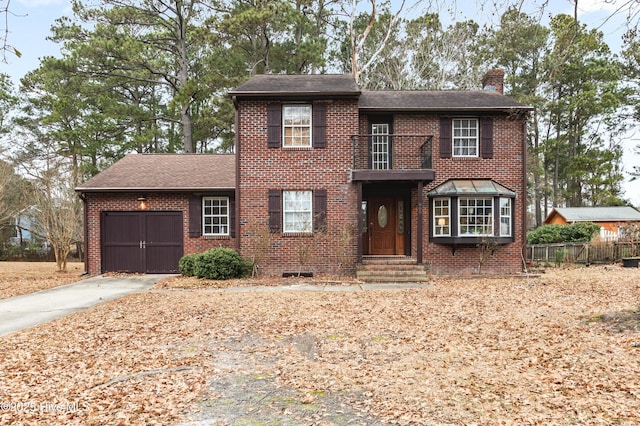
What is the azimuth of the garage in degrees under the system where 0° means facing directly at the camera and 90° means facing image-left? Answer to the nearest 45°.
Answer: approximately 0°

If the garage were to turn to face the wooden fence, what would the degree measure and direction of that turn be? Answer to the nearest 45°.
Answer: approximately 90° to its left

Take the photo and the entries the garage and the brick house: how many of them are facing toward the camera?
2

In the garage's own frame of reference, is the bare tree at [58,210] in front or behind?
behind

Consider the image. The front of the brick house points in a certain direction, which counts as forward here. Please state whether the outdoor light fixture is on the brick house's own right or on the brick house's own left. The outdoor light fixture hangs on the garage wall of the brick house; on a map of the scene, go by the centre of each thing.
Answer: on the brick house's own right

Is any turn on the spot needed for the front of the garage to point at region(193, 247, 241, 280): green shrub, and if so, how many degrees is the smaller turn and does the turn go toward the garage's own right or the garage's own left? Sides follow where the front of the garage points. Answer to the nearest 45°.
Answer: approximately 45° to the garage's own left

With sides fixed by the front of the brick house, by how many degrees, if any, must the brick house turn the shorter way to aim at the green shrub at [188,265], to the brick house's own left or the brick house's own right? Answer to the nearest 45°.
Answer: approximately 90° to the brick house's own right

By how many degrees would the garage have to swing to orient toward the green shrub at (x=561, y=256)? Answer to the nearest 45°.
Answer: approximately 90° to its left
